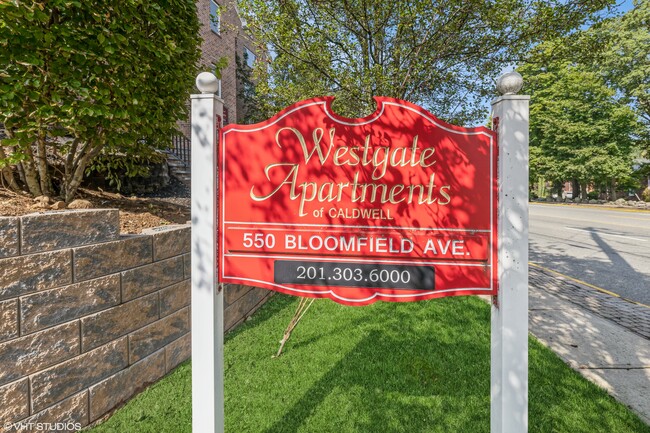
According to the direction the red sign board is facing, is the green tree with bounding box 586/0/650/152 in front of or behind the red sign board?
behind

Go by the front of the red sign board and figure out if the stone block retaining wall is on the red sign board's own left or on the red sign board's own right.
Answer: on the red sign board's own right

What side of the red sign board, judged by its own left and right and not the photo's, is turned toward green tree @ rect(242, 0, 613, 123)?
back

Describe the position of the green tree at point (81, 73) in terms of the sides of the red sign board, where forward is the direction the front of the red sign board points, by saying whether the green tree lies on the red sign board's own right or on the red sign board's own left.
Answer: on the red sign board's own right

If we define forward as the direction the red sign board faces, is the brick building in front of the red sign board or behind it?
behind

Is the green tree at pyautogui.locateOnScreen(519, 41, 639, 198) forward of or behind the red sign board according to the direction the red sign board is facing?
behind

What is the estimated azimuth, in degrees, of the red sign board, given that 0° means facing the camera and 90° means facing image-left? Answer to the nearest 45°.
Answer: approximately 0°
